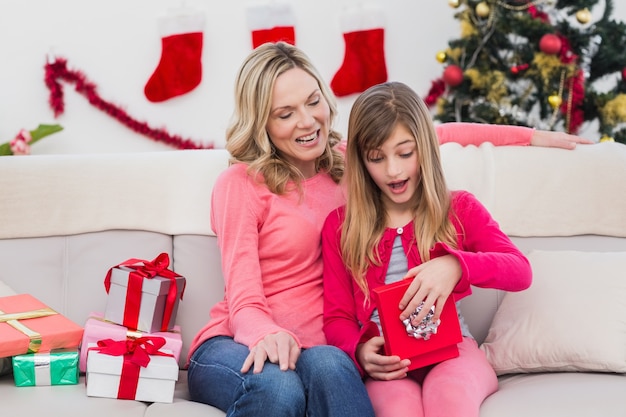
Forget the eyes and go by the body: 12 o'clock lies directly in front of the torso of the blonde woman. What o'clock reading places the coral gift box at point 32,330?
The coral gift box is roughly at 4 o'clock from the blonde woman.

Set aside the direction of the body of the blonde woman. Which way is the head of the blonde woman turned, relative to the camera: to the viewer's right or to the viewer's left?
to the viewer's right

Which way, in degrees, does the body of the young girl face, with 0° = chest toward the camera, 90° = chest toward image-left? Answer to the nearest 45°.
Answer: approximately 0°

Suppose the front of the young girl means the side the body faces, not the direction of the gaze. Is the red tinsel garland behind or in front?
behind

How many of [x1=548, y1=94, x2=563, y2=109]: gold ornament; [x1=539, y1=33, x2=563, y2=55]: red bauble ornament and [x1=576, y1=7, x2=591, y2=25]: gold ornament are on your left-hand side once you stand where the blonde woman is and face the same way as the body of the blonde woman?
3

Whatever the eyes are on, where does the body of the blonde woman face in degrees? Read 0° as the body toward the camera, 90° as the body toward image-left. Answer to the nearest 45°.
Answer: approximately 315°

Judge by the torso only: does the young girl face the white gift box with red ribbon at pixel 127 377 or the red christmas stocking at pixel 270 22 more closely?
the white gift box with red ribbon

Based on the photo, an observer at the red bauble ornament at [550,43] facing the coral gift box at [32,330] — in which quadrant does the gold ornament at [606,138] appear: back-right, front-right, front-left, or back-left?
back-left

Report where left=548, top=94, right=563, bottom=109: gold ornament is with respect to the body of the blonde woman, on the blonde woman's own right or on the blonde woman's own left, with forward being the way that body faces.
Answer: on the blonde woman's own left

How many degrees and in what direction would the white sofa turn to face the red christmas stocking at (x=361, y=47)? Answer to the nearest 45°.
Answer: approximately 135° to its left

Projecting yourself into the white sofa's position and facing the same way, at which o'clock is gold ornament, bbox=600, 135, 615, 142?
The gold ornament is roughly at 8 o'clock from the white sofa.
